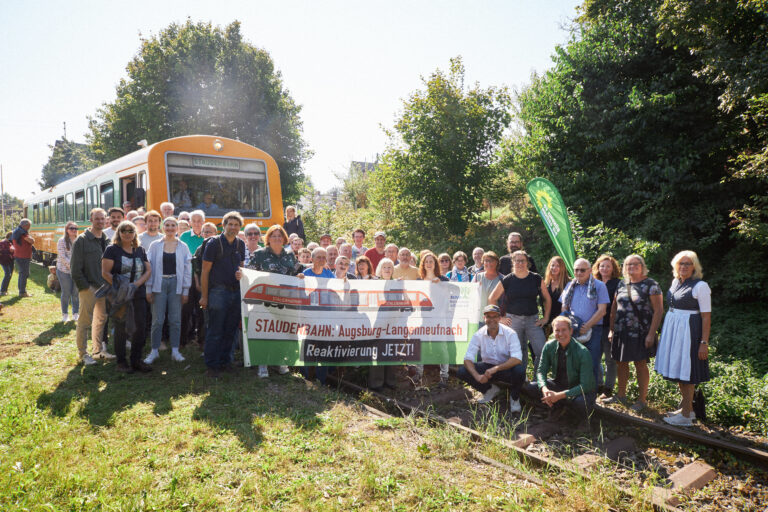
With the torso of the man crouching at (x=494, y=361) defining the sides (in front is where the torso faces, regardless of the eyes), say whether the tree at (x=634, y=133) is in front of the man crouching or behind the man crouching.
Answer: behind

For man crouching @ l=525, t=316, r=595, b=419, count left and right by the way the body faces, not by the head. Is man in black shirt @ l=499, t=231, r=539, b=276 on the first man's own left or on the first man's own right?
on the first man's own right

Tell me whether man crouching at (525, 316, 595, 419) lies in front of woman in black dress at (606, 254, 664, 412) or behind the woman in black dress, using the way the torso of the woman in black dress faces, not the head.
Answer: in front

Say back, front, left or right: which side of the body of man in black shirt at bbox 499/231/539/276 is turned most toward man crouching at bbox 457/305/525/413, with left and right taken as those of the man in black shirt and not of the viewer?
front

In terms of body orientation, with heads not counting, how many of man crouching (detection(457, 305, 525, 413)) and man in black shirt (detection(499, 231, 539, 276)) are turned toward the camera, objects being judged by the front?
2

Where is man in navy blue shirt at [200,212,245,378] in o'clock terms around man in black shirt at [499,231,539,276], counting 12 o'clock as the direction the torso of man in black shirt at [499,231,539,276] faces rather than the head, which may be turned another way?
man in navy blue shirt at [200,212,245,378] is roughly at 2 o'clock from man in black shirt at [499,231,539,276].

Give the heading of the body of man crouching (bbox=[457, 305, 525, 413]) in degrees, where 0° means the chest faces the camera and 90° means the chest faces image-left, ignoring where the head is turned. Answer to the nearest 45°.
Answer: approximately 0°

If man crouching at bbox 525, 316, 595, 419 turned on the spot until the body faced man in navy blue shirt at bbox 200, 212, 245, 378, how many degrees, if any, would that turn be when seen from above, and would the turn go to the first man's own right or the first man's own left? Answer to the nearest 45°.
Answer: approximately 45° to the first man's own right

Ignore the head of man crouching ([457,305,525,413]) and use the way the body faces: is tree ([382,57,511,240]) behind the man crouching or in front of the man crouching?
behind

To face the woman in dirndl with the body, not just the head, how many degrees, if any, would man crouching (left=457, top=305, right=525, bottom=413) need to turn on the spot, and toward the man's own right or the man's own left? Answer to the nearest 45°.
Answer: approximately 90° to the man's own left

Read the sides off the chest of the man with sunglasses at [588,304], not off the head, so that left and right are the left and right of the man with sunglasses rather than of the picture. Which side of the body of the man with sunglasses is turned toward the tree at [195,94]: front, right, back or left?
right

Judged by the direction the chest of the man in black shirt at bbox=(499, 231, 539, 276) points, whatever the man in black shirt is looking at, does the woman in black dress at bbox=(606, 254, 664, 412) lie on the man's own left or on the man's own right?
on the man's own left
